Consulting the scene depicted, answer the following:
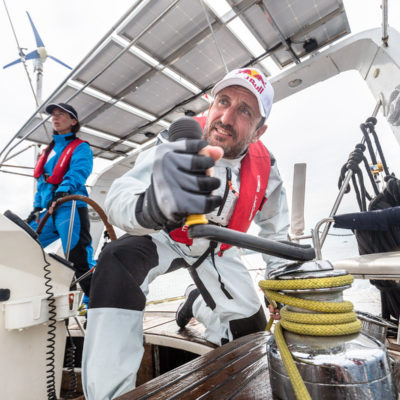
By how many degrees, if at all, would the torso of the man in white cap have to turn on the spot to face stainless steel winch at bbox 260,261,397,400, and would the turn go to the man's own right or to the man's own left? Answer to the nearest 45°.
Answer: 0° — they already face it

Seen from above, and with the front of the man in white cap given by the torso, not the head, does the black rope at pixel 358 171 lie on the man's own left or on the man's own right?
on the man's own left

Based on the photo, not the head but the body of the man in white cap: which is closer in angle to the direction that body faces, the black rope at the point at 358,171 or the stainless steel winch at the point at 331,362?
the stainless steel winch

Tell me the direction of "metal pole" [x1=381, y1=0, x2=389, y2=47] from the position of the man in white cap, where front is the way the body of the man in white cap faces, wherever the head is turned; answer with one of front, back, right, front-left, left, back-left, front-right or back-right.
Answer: left

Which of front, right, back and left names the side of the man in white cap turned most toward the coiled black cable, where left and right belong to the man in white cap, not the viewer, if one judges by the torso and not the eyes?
right

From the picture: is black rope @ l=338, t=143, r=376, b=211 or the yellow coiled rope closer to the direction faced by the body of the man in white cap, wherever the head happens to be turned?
the yellow coiled rope

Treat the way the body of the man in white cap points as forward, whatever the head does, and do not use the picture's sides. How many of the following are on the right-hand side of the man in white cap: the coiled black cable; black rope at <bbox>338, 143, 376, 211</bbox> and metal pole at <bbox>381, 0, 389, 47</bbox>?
1

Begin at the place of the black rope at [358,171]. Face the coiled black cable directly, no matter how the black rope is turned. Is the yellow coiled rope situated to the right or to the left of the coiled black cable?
left
